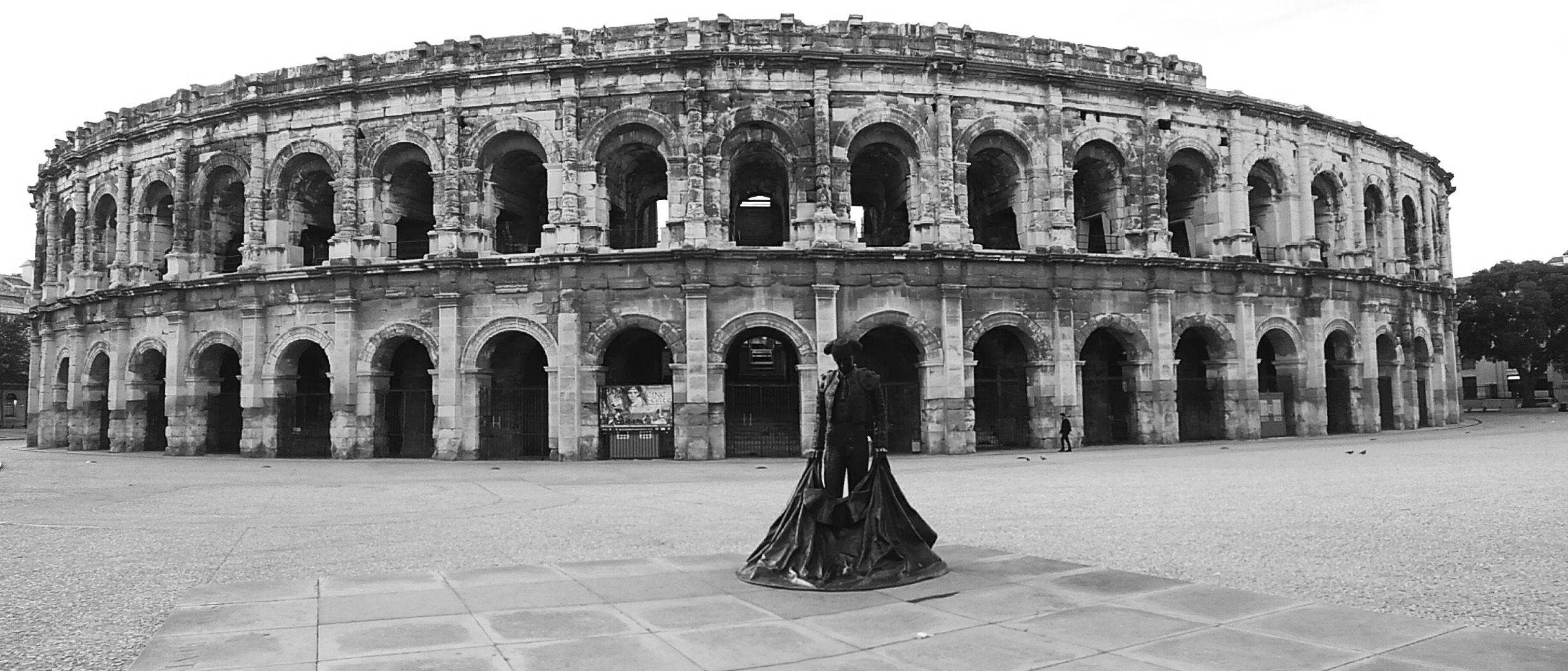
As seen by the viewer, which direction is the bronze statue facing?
toward the camera

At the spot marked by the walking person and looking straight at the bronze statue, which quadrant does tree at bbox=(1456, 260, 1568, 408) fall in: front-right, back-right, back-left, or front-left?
back-left

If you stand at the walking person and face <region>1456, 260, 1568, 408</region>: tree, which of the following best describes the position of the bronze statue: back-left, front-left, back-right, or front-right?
back-right

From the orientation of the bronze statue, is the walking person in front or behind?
behind

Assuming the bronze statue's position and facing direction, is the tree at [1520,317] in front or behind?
behind

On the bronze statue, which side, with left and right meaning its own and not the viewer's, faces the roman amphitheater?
back

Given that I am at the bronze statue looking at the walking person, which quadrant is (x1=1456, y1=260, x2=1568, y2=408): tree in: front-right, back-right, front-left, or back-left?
front-right
